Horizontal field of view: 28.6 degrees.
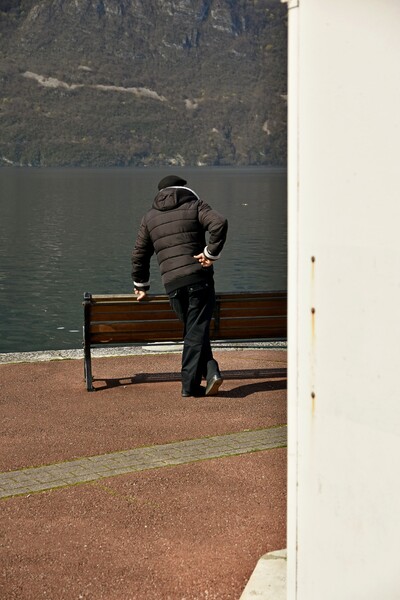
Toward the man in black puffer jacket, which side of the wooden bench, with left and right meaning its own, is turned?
back

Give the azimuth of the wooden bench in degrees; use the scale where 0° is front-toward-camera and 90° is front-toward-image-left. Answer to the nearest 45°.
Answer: approximately 180°
